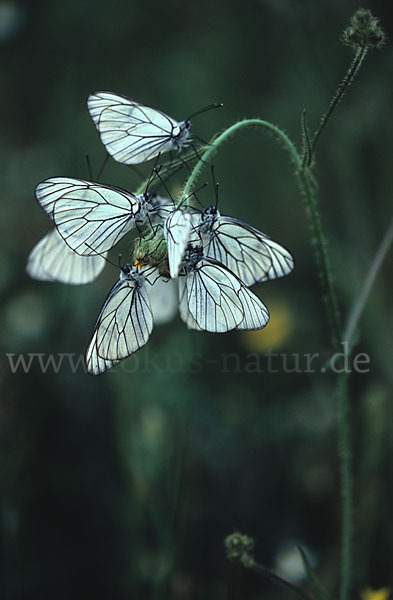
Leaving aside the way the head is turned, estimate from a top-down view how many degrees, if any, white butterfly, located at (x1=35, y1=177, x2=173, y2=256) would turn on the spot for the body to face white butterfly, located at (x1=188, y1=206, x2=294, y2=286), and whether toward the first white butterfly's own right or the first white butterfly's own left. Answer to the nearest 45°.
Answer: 0° — it already faces it

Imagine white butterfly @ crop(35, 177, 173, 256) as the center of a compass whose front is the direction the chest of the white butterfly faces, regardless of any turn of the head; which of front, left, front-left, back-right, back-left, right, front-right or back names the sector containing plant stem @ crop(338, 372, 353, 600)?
front

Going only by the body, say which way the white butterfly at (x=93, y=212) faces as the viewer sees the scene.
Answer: to the viewer's right

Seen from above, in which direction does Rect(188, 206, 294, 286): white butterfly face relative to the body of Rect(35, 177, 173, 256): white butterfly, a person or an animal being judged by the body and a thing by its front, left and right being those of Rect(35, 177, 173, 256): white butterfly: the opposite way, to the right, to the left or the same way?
the opposite way

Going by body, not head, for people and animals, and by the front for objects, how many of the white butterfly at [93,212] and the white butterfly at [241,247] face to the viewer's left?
1

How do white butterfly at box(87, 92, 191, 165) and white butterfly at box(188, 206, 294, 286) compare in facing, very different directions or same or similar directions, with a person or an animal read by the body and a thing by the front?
very different directions

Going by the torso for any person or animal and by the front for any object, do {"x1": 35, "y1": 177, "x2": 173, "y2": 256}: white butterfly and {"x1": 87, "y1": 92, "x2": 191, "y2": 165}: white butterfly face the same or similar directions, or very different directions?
same or similar directions

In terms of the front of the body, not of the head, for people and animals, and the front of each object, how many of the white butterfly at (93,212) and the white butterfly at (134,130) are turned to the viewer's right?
2

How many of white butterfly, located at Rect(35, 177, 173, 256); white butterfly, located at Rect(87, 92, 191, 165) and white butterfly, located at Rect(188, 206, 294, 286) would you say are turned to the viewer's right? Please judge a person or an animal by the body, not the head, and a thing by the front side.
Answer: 2

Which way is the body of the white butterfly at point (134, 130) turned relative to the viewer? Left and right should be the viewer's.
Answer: facing to the right of the viewer

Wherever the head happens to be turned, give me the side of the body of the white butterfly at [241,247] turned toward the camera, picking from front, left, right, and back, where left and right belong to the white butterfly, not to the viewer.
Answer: left
